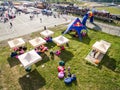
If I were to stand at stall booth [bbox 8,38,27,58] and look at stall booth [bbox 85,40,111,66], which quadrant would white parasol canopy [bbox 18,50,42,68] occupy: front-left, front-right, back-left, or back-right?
front-right

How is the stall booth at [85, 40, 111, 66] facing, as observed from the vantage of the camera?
facing the viewer and to the left of the viewer

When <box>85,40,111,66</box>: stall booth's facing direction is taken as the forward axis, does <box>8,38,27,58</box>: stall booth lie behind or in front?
in front

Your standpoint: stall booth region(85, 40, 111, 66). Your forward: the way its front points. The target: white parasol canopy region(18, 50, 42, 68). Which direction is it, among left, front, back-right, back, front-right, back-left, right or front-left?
front

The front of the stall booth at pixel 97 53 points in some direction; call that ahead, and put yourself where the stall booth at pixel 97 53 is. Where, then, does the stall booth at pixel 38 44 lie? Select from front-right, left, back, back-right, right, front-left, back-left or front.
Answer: front-right

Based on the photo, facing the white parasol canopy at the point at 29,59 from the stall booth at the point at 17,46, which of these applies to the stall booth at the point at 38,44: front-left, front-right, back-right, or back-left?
front-left
